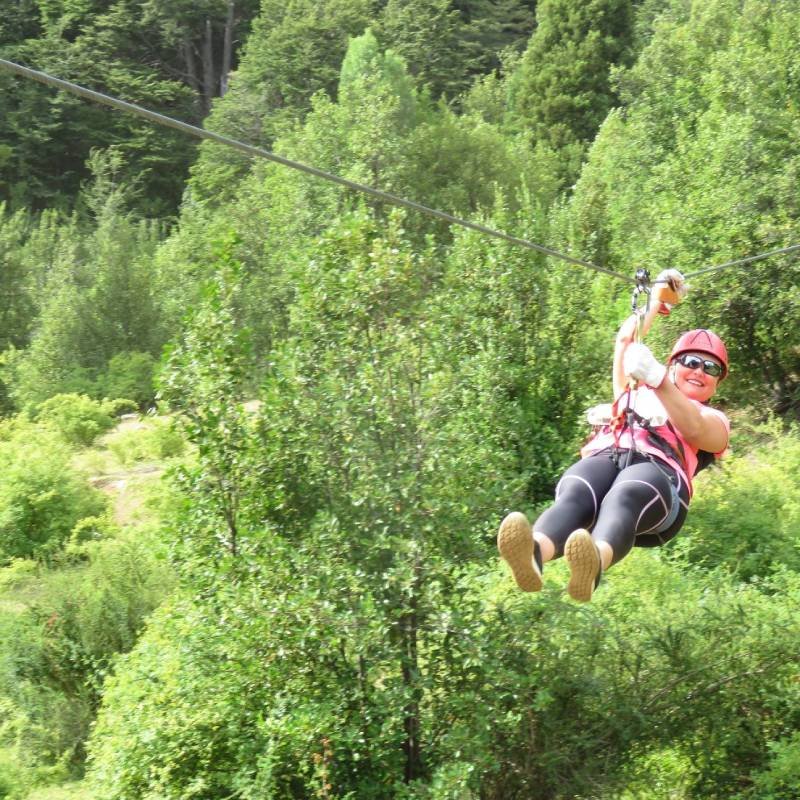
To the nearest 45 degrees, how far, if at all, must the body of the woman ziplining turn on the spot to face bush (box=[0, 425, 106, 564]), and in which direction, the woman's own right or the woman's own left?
approximately 90° to the woman's own right

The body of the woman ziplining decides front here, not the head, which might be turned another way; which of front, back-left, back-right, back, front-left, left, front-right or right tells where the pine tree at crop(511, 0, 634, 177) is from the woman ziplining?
back-right

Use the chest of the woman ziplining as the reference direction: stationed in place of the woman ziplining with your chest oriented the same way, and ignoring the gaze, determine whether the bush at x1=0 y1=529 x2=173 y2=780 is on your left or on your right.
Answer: on your right

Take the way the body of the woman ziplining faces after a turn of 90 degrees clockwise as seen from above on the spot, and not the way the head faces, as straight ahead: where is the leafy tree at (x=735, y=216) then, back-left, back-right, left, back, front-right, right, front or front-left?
front-right

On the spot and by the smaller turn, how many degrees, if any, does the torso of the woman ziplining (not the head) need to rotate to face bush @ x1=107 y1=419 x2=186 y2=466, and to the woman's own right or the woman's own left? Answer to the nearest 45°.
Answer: approximately 90° to the woman's own right

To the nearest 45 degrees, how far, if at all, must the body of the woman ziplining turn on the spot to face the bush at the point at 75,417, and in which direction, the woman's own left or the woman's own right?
approximately 90° to the woman's own right

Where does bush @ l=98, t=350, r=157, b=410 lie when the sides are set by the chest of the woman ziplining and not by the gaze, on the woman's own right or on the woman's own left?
on the woman's own right

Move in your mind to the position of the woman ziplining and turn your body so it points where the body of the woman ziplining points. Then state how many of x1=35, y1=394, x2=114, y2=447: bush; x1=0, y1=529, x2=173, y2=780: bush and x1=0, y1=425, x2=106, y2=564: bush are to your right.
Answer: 3

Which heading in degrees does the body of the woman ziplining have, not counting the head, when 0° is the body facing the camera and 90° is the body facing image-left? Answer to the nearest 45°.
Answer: approximately 45°

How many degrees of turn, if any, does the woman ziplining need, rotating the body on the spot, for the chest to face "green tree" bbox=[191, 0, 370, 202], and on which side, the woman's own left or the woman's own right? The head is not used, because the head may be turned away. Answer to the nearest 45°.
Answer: approximately 135° to the woman's own right
